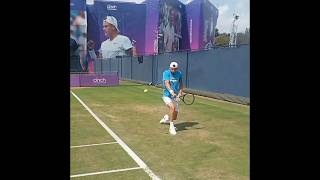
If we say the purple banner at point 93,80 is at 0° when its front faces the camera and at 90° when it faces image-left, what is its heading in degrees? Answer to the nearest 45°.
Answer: approximately 0°

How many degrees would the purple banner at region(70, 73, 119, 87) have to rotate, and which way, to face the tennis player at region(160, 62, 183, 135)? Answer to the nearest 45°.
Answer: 0° — it already faces them
